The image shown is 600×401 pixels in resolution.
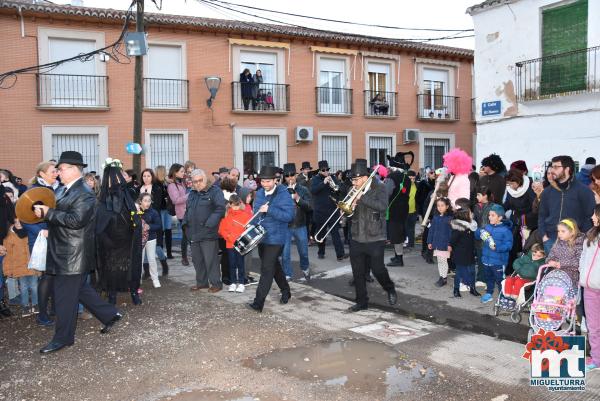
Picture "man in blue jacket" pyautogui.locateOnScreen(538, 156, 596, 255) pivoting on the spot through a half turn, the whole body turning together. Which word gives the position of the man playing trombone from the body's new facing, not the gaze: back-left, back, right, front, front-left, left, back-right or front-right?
back-left

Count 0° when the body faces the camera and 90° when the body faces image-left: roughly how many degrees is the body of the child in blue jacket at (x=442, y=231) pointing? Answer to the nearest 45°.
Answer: approximately 45°

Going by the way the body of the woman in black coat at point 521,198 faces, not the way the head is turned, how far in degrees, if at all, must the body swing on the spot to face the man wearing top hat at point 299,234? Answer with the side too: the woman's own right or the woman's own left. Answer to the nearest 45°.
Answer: approximately 45° to the woman's own right

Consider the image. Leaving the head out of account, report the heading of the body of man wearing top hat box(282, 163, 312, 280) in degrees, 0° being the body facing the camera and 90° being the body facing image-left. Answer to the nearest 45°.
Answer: approximately 45°

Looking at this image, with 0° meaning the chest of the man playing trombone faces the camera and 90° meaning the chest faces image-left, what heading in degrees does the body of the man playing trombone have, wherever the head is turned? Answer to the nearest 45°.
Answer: approximately 45°

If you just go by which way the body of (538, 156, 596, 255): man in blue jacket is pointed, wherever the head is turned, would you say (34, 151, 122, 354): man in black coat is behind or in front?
in front

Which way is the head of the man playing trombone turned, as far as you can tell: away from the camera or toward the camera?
toward the camera
